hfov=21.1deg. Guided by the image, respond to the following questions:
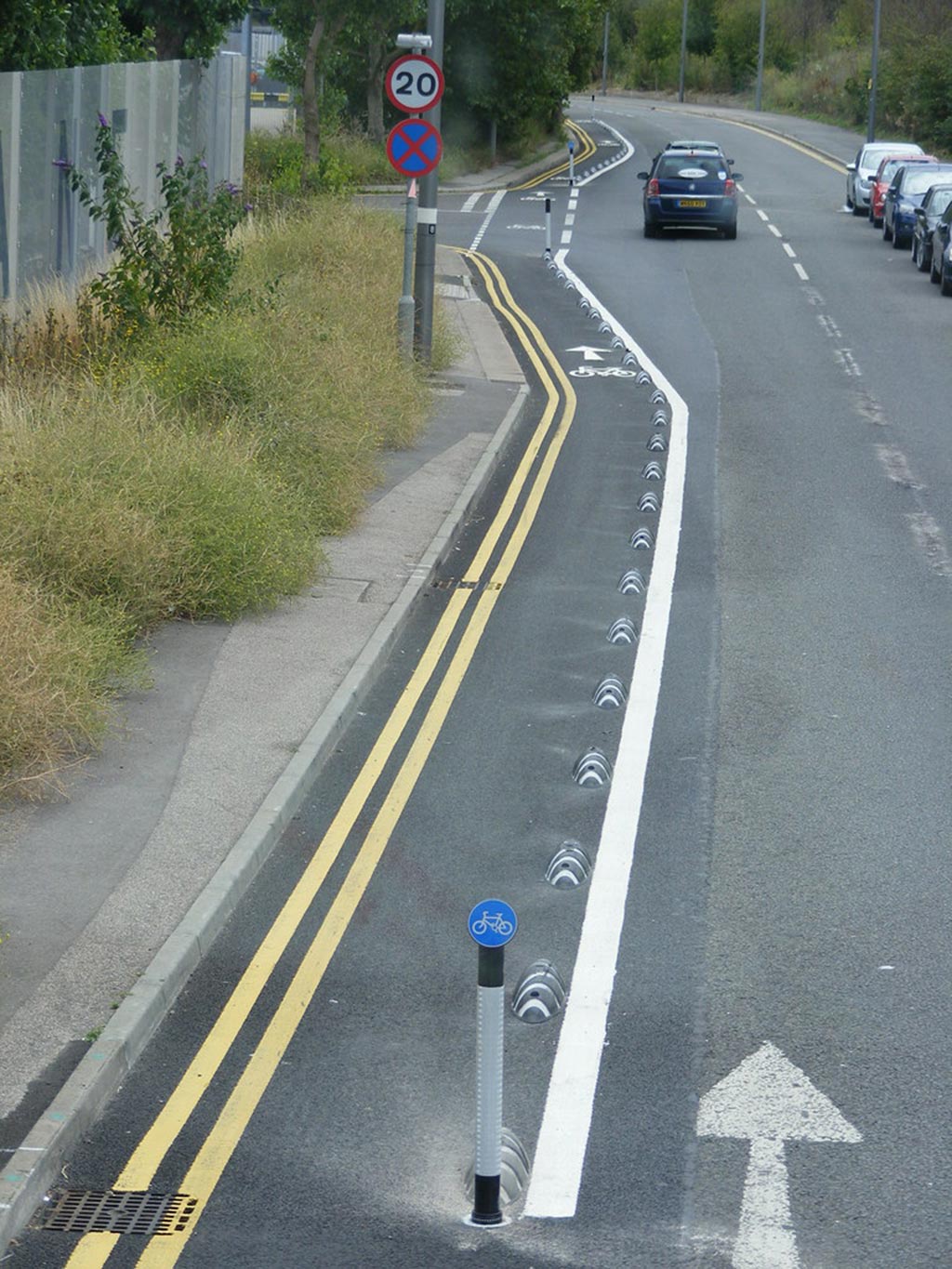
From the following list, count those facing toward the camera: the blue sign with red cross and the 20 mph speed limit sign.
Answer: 2

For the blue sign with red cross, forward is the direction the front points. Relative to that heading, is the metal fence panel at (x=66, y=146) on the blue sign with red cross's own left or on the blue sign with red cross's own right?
on the blue sign with red cross's own right

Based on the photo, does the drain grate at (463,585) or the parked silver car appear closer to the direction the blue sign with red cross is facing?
the drain grate

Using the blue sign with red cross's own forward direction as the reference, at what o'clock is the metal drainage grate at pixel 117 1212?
The metal drainage grate is roughly at 12 o'clock from the blue sign with red cross.

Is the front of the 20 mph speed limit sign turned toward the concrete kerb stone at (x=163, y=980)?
yes

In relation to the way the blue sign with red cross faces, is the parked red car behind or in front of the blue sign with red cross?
behind

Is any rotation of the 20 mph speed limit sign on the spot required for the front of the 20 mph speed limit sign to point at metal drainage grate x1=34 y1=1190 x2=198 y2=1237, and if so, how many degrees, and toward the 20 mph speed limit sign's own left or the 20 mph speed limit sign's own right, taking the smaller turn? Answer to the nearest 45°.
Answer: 0° — it already faces it

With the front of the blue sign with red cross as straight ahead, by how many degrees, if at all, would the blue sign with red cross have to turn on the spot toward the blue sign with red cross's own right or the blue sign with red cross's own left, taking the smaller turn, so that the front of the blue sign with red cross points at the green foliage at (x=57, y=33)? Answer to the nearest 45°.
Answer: approximately 135° to the blue sign with red cross's own right

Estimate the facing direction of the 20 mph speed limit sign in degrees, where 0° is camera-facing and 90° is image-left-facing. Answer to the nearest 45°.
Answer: approximately 0°
